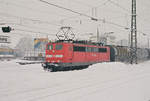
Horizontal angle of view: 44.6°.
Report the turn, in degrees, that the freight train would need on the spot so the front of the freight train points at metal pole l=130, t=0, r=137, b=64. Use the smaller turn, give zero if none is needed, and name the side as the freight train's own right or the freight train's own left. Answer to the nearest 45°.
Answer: approximately 180°

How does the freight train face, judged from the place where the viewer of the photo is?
facing the viewer and to the left of the viewer
